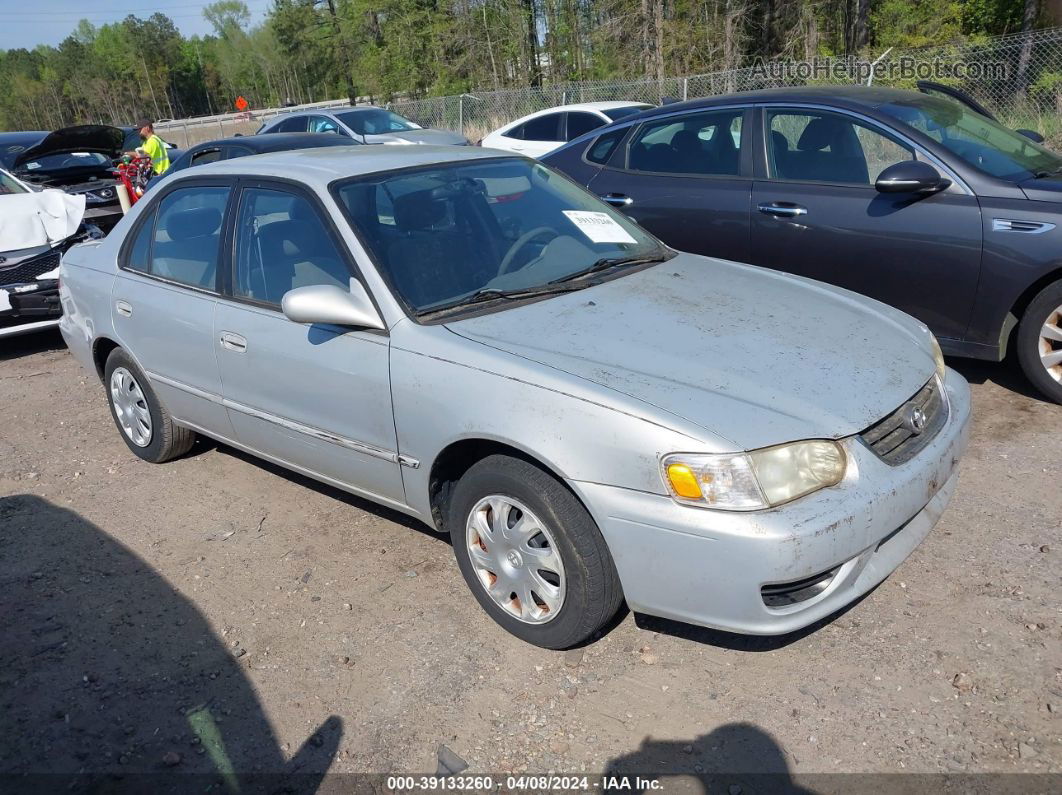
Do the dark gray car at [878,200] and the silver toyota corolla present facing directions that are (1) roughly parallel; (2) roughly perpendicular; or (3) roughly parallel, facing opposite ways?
roughly parallel

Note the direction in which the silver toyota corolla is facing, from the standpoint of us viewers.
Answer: facing the viewer and to the right of the viewer

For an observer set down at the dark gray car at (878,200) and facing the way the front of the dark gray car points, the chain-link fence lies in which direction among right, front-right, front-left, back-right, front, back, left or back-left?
back-left

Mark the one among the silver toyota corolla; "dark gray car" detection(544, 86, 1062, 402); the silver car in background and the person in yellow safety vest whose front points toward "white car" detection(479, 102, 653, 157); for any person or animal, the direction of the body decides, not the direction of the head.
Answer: the silver car in background

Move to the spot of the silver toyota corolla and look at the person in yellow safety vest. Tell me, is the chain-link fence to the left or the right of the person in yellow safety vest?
right

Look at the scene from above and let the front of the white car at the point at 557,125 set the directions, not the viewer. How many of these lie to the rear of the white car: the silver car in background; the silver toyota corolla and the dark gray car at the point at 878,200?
1
